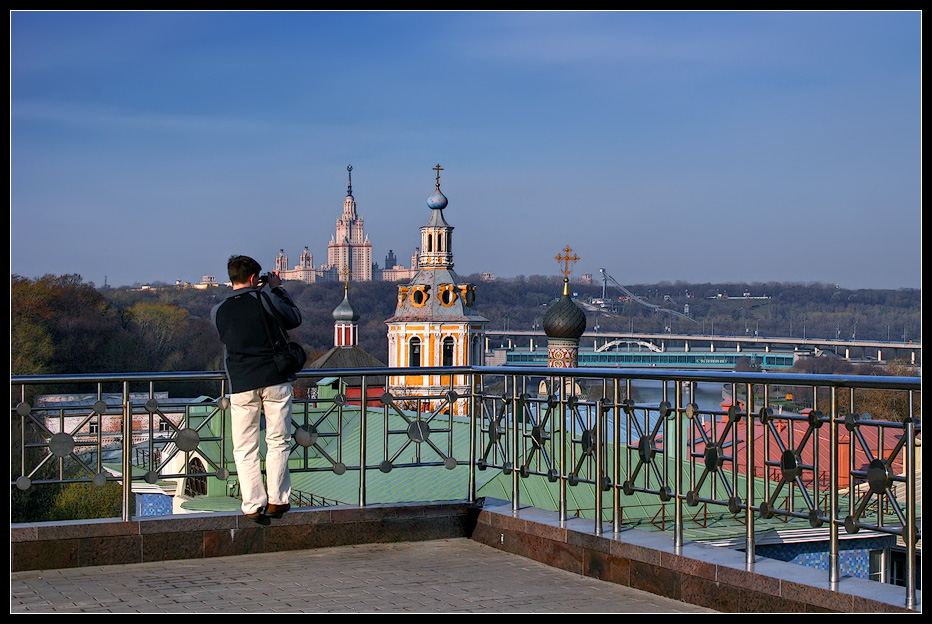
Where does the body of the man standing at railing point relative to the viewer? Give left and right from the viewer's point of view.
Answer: facing away from the viewer and to the right of the viewer

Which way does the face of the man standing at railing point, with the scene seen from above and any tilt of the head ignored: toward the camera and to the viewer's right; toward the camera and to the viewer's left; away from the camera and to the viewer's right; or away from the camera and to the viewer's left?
away from the camera and to the viewer's right
